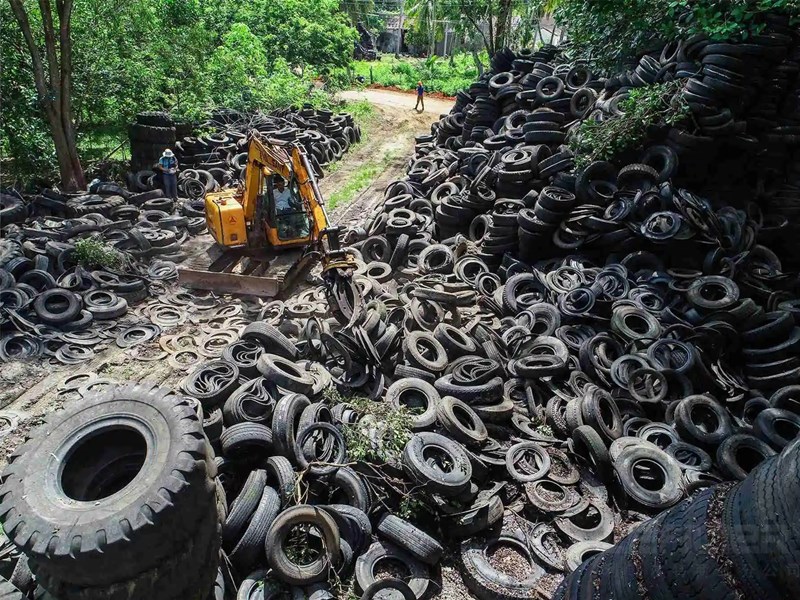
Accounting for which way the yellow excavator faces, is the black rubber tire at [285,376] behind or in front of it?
in front

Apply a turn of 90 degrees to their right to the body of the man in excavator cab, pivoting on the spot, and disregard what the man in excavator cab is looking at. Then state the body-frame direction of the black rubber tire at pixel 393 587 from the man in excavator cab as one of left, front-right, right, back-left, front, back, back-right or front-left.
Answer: front-left

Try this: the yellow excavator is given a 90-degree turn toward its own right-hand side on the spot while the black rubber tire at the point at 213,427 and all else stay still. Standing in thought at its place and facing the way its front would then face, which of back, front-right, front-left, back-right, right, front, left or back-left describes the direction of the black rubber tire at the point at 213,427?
front-left

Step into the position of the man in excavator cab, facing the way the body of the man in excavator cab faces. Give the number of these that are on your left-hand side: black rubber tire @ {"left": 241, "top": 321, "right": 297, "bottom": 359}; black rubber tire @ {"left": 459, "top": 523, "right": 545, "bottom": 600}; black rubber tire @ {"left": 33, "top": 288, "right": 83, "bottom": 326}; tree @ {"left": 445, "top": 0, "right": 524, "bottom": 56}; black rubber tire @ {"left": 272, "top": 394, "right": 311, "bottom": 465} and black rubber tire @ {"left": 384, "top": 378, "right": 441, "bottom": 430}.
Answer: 1

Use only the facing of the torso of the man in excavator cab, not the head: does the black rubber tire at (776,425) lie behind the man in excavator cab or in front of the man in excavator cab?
in front

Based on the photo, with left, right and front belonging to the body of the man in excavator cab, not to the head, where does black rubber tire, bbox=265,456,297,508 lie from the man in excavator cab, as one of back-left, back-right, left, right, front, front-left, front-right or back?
front-right

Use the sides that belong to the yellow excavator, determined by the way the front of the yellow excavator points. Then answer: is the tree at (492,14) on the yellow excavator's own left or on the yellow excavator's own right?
on the yellow excavator's own left

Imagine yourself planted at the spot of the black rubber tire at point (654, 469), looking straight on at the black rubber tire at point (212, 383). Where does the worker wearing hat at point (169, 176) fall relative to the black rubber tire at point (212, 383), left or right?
right

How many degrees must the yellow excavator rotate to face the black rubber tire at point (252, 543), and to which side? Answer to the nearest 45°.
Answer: approximately 45° to its right

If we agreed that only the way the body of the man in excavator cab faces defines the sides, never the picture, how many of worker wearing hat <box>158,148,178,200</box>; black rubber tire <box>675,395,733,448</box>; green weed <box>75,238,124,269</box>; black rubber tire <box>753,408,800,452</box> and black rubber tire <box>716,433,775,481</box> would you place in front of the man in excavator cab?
3

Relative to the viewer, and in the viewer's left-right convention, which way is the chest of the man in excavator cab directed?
facing the viewer and to the right of the viewer

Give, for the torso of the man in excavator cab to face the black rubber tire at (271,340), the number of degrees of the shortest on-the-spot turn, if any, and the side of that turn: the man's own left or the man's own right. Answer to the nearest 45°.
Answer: approximately 45° to the man's own right

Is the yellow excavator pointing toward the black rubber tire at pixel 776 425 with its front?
yes

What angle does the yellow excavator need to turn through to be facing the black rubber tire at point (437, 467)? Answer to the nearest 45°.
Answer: approximately 45° to its right

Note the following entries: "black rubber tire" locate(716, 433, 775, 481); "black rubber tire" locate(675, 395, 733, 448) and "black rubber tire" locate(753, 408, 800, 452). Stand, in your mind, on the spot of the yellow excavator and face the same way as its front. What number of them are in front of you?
3
